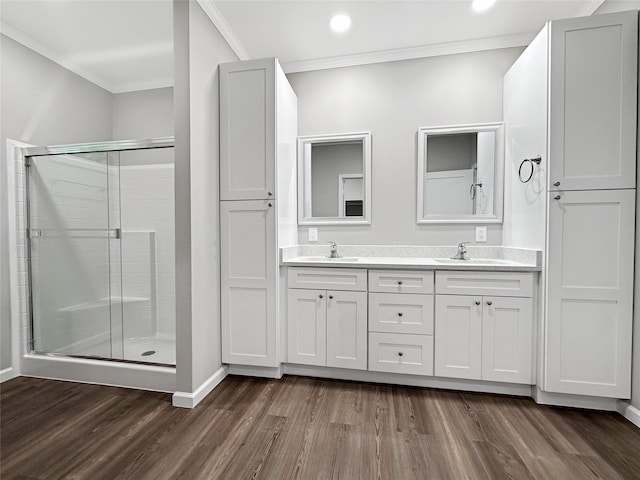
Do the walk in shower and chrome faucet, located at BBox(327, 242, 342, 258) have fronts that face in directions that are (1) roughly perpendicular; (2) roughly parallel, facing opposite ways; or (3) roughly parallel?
roughly parallel

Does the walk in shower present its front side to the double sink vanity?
no

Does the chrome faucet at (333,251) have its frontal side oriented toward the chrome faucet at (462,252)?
no

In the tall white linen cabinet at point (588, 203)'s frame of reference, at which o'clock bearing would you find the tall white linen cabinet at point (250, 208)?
the tall white linen cabinet at point (250, 208) is roughly at 2 o'clock from the tall white linen cabinet at point (588, 203).

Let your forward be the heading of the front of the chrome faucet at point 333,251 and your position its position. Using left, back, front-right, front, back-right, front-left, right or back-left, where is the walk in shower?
right

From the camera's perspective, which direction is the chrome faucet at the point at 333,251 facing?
toward the camera

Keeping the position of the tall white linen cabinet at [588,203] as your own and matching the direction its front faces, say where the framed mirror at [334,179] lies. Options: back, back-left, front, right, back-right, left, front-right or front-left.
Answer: right

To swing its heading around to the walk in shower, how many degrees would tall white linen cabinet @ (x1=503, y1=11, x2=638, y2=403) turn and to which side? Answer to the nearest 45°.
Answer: approximately 45° to its right

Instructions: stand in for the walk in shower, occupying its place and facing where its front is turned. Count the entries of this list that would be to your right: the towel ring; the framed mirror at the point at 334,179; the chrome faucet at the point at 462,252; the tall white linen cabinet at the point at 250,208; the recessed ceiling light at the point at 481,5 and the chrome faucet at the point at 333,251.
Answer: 0

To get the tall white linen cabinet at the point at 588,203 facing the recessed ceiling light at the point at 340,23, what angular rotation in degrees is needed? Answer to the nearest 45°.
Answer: approximately 90° to its right

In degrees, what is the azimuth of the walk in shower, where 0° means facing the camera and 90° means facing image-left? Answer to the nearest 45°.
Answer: approximately 45°

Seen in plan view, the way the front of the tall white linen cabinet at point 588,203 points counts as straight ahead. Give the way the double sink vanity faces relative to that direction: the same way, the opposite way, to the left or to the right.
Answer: the same way

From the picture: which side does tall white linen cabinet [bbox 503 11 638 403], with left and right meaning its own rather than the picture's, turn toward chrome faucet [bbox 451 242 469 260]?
right

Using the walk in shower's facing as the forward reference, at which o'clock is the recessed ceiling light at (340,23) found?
The recessed ceiling light is roughly at 9 o'clock from the walk in shower.

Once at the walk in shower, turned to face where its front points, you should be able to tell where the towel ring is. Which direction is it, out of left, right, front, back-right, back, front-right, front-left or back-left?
left

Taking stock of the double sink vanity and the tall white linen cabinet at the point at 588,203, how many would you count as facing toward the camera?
2

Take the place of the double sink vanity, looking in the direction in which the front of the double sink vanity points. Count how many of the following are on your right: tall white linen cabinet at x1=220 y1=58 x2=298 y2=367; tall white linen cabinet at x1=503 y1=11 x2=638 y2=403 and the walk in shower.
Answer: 2
